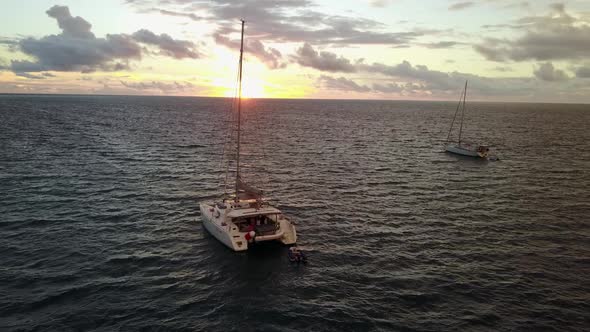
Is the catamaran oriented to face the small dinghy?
no

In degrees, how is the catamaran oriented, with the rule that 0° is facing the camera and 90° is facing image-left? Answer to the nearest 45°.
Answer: approximately 135°
